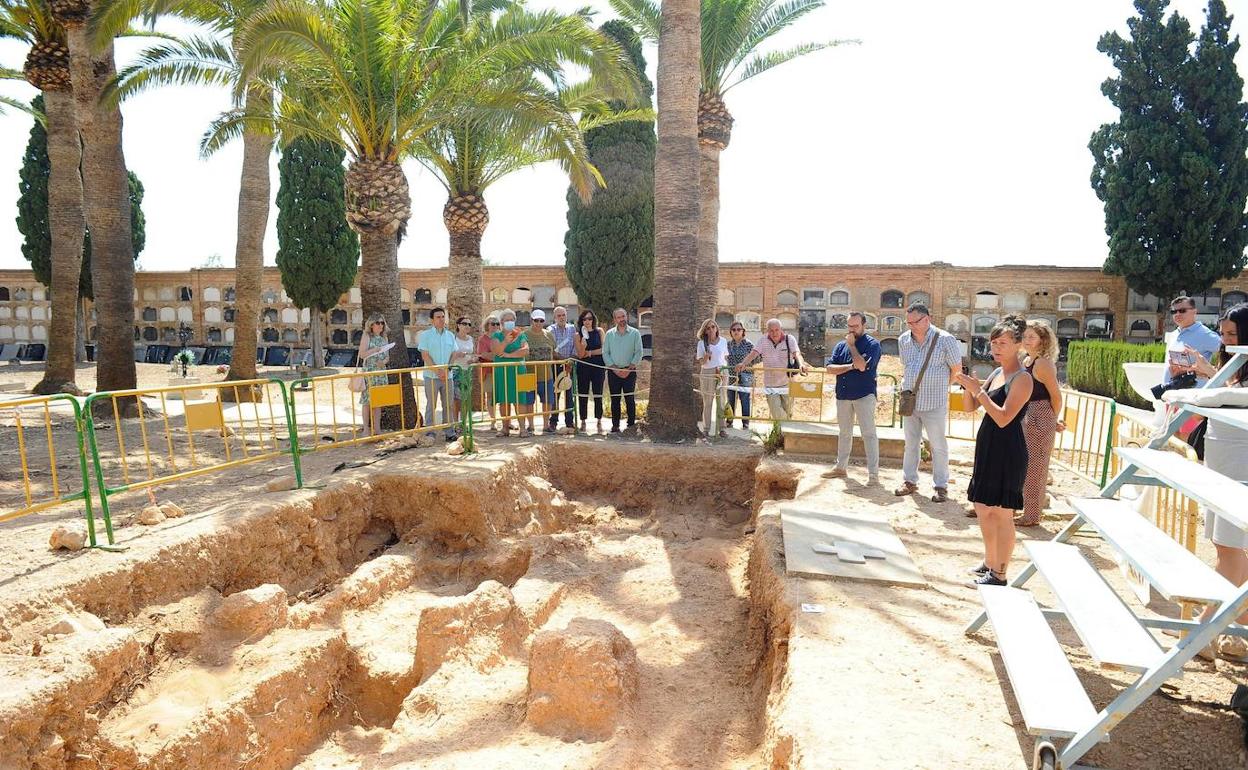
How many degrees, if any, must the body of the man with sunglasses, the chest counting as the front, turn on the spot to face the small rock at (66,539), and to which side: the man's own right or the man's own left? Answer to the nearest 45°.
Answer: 0° — they already face it

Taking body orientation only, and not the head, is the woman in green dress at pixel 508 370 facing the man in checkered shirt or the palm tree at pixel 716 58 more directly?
the man in checkered shirt

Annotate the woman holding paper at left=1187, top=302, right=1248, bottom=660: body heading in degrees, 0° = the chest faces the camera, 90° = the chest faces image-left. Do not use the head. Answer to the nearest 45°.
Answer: approximately 90°

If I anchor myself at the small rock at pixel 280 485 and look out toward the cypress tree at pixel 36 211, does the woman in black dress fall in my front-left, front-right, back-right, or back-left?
back-right

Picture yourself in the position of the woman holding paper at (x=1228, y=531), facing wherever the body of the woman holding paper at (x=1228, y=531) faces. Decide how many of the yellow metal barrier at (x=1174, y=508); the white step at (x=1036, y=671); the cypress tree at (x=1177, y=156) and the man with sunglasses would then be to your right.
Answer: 3

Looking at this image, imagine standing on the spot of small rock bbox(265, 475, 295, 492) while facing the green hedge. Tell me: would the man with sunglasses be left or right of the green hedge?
right
